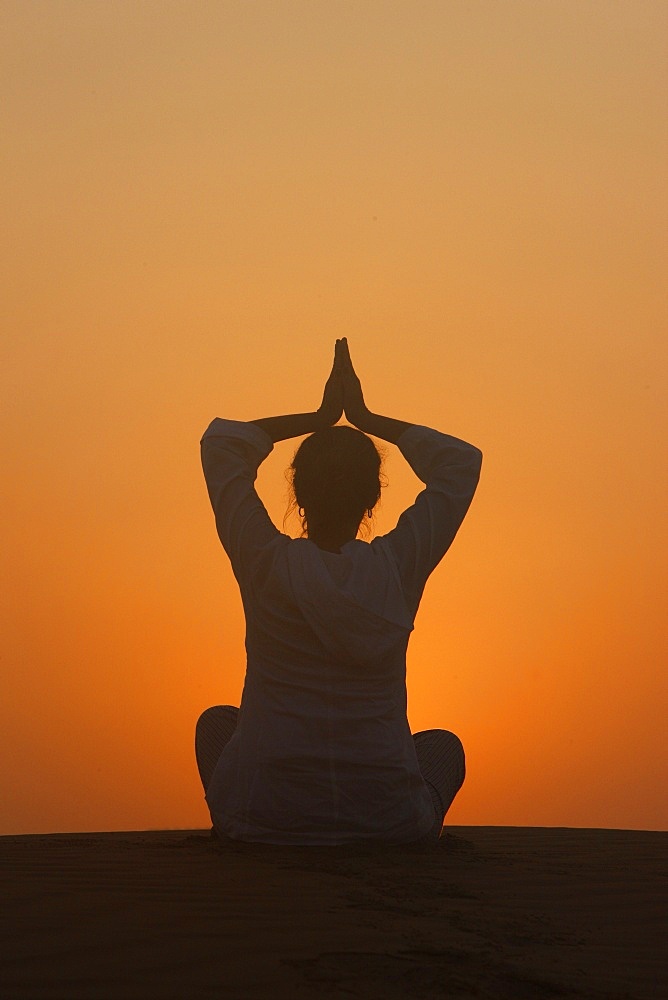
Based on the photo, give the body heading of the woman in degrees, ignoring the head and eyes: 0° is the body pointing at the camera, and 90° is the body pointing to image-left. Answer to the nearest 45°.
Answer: approximately 180°

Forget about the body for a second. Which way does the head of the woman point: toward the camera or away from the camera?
away from the camera
